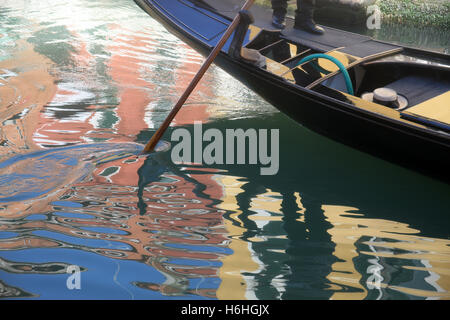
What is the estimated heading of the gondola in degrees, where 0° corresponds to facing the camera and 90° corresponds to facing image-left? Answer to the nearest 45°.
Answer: approximately 315°
